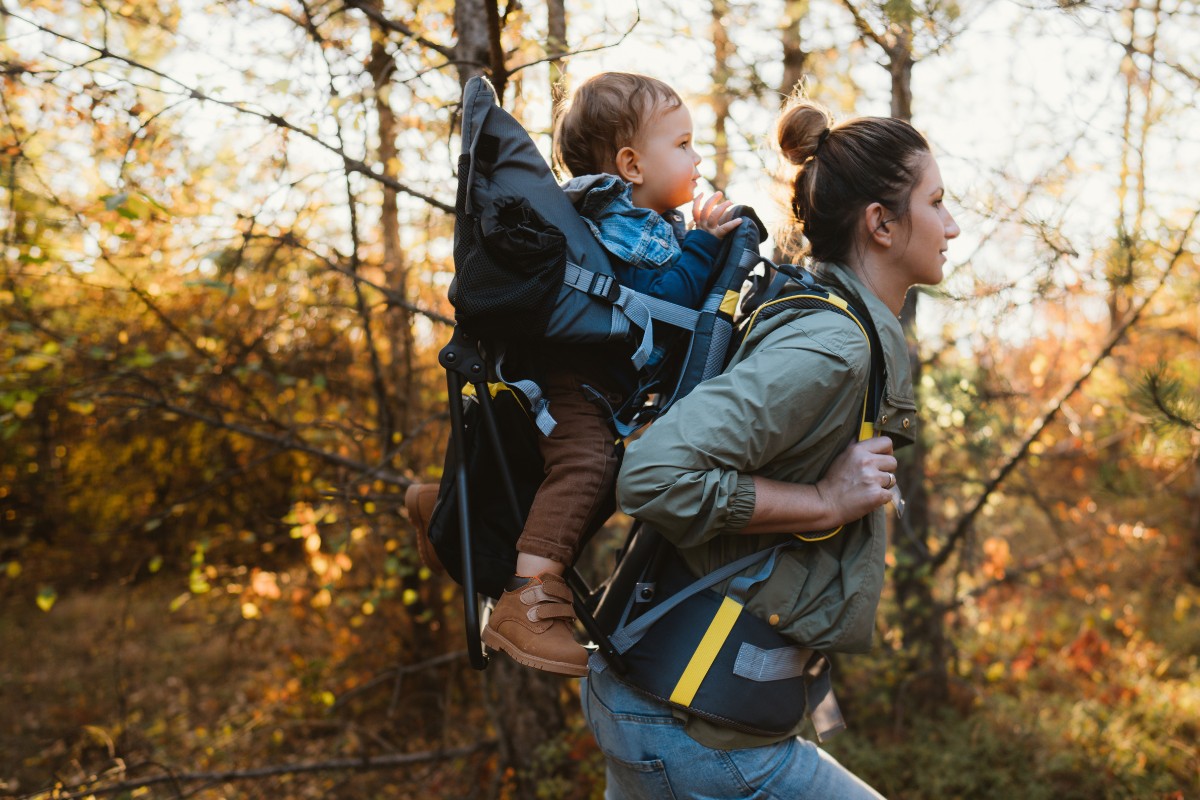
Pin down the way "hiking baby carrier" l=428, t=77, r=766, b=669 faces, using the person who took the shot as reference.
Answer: facing to the right of the viewer

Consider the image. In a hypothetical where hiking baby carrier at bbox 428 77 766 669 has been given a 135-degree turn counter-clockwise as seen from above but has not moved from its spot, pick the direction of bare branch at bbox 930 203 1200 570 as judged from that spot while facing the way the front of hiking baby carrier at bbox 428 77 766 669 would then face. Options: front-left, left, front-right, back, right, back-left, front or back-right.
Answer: right

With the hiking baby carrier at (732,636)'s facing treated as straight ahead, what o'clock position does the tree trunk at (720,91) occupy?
The tree trunk is roughly at 9 o'clock from the hiking baby carrier.

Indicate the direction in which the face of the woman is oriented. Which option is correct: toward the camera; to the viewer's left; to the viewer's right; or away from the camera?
to the viewer's right

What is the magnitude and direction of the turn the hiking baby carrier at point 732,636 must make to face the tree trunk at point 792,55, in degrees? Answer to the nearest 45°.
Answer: approximately 90° to its left

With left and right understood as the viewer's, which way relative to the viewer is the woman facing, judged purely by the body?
facing to the right of the viewer

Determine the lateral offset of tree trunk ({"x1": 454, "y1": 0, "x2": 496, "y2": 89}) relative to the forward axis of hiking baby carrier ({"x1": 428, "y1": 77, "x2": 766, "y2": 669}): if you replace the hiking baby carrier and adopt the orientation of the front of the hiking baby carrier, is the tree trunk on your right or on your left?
on your left

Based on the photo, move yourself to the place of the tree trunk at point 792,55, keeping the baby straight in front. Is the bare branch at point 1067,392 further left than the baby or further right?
left

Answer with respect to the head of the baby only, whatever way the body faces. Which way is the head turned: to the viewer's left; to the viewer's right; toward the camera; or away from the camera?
to the viewer's right

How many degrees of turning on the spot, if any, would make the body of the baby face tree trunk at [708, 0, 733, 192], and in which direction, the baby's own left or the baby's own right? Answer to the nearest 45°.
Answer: approximately 90° to the baby's own left

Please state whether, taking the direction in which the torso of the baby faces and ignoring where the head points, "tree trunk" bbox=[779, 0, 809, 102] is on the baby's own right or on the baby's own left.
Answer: on the baby's own left

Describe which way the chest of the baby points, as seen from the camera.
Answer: to the viewer's right

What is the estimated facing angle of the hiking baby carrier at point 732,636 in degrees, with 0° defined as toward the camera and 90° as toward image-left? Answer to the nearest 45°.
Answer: approximately 270°
